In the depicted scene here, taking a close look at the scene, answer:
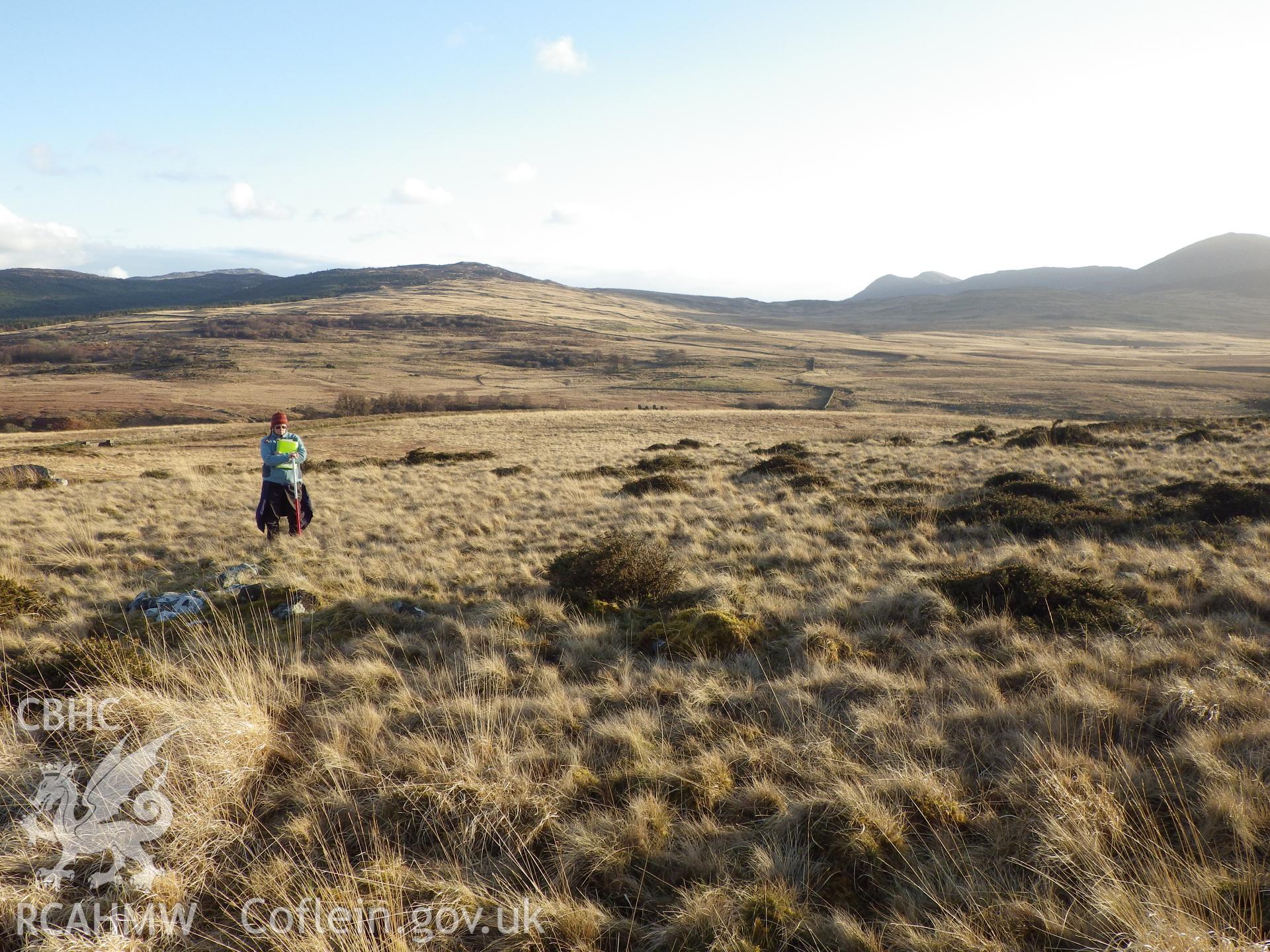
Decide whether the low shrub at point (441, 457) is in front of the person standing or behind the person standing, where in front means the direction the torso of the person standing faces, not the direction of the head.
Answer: behind

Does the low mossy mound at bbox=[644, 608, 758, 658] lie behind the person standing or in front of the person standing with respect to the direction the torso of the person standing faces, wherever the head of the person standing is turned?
in front

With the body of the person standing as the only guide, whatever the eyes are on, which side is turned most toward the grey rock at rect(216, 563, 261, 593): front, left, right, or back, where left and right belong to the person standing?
front

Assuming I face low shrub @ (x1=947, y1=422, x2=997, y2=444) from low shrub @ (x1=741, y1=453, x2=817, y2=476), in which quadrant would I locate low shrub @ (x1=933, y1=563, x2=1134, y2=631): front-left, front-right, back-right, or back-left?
back-right

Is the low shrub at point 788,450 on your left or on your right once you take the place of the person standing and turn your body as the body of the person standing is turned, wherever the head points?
on your left

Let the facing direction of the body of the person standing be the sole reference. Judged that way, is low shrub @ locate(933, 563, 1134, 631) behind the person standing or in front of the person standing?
in front

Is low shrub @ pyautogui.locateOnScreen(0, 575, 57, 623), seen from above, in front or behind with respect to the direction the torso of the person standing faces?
in front

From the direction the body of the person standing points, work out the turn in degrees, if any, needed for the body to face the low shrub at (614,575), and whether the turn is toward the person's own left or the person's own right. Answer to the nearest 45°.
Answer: approximately 45° to the person's own left

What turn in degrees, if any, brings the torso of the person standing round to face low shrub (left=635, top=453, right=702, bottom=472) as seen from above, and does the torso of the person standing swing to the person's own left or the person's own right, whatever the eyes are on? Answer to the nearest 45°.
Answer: approximately 135° to the person's own left

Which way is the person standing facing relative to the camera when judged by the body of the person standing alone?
toward the camera
